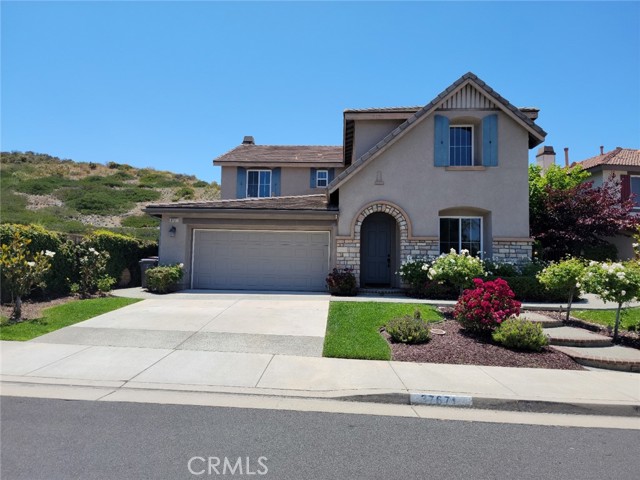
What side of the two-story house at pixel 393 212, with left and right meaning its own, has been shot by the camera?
front

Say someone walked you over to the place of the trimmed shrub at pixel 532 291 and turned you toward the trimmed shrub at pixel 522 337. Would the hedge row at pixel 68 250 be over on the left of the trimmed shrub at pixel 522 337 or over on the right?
right

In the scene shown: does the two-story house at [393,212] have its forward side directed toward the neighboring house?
no

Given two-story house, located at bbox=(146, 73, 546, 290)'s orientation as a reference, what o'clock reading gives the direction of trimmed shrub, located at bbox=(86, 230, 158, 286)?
The trimmed shrub is roughly at 3 o'clock from the two-story house.

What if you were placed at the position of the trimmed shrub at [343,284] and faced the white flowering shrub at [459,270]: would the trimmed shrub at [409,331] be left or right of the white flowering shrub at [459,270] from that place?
right

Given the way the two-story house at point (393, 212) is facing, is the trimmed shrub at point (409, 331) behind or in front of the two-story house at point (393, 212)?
in front

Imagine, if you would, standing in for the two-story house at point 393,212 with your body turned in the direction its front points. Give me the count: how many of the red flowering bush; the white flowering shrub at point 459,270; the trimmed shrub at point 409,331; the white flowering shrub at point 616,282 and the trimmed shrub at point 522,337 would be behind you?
0

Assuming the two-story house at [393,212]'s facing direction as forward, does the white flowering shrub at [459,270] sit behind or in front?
in front

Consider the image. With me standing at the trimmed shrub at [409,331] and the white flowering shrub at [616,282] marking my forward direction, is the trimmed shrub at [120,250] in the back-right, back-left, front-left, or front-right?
back-left

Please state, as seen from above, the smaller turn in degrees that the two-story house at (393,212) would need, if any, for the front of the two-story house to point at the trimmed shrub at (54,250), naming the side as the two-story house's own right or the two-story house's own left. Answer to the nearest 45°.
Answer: approximately 90° to the two-story house's own right

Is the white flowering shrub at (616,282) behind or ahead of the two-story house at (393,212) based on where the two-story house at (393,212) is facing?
ahead

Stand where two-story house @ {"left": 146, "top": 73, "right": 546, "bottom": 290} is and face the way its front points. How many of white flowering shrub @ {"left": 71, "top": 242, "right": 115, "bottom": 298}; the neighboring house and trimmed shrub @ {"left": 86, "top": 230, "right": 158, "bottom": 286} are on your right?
2

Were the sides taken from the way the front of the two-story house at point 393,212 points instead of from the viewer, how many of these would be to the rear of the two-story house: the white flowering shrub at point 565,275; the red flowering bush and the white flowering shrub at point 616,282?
0

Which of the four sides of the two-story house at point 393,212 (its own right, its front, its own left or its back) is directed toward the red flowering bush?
front

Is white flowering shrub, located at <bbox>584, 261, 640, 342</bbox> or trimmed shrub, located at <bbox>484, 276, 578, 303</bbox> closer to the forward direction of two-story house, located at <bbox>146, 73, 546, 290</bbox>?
the white flowering shrub

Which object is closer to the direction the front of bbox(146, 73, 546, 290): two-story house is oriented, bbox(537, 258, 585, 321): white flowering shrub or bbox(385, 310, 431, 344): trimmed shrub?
the trimmed shrub

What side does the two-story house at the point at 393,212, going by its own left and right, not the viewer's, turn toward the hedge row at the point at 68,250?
right

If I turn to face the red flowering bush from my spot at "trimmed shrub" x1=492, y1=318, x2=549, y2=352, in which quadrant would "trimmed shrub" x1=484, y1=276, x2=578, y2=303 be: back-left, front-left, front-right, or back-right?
front-right

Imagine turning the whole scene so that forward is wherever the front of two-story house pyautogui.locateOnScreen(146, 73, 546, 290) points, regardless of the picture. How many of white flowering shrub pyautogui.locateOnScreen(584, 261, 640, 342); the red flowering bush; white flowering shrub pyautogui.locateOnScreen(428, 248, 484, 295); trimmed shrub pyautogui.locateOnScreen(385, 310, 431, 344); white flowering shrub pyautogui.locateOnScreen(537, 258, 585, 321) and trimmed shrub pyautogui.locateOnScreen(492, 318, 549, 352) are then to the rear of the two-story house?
0

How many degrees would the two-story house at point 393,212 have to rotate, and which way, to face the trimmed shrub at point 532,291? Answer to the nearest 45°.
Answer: approximately 90° to its left
